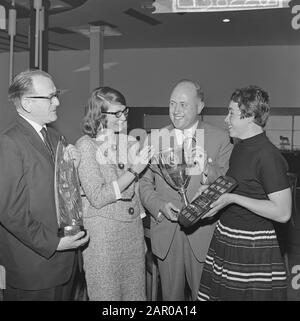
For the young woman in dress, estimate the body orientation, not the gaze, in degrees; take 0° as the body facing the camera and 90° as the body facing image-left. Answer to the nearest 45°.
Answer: approximately 90°

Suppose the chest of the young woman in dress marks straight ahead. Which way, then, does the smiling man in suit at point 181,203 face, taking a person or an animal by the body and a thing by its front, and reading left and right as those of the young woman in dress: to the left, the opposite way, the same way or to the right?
to the left

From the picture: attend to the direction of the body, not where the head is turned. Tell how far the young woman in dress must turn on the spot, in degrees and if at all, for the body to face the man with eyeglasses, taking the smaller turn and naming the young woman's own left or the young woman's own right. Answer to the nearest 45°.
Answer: approximately 45° to the young woman's own left

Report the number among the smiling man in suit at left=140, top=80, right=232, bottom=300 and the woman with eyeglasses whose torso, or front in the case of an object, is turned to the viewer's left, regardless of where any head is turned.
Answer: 0

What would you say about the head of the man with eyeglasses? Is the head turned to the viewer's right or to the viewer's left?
to the viewer's right

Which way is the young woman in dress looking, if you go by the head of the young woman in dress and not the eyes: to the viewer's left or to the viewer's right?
to the viewer's left

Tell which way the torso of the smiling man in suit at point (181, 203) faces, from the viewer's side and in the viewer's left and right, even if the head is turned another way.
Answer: facing the viewer

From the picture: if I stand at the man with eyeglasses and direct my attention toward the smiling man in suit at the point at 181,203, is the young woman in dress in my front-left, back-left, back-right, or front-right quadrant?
front-right

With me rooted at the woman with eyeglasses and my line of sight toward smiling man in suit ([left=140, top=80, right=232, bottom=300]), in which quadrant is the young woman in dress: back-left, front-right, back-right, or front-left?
front-right

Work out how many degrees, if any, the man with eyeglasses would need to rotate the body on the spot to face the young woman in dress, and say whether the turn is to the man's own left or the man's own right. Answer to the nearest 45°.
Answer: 0° — they already face them
